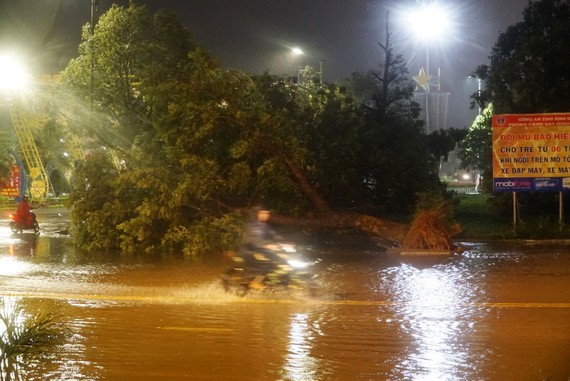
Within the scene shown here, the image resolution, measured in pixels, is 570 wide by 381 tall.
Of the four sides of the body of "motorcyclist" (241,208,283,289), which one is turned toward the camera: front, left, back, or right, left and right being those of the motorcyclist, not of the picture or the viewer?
right

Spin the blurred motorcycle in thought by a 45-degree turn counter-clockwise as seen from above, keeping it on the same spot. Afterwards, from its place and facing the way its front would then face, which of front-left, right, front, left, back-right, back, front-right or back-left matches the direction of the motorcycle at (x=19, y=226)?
left

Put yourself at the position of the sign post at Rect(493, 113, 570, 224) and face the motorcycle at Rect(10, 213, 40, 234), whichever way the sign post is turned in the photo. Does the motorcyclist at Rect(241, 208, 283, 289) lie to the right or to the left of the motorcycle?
left

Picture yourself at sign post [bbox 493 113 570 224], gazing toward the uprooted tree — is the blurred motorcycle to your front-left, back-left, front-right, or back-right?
front-left

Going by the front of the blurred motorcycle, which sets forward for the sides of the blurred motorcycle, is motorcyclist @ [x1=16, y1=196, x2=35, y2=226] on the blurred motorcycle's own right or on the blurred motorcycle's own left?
on the blurred motorcycle's own left

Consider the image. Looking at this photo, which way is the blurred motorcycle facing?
to the viewer's right

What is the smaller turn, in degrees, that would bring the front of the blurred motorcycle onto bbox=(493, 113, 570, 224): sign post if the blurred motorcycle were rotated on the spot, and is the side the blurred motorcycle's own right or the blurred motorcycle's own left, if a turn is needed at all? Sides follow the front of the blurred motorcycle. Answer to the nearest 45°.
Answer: approximately 45° to the blurred motorcycle's own left

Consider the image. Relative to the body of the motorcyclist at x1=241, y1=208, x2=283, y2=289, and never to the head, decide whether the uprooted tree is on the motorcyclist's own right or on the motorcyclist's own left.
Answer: on the motorcyclist's own left

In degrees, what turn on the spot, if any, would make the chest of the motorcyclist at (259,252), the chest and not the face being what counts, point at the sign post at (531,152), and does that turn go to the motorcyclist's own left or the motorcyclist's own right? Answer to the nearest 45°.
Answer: approximately 45° to the motorcyclist's own left

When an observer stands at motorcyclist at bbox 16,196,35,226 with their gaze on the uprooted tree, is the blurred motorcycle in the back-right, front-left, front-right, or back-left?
front-right

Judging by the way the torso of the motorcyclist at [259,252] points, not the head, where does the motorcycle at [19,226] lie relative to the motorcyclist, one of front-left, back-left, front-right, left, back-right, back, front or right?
back-left
